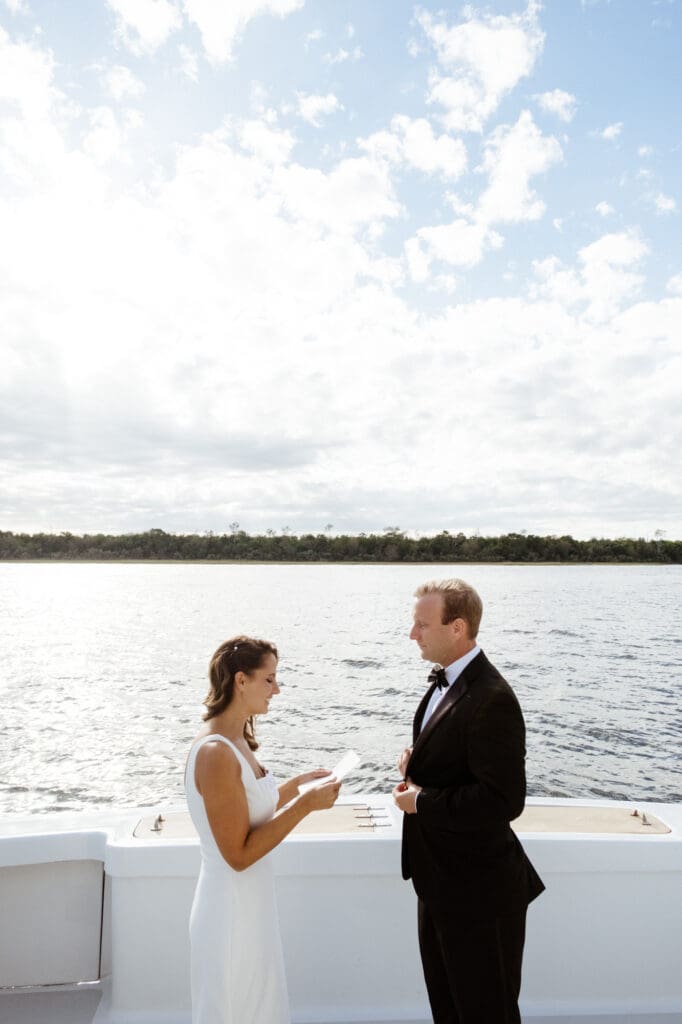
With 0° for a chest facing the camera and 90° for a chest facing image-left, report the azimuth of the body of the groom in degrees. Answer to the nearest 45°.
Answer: approximately 90°

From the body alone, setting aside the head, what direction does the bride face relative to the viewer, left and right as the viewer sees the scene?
facing to the right of the viewer

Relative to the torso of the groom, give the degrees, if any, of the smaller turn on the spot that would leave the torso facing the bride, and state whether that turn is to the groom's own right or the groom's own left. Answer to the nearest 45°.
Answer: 0° — they already face them

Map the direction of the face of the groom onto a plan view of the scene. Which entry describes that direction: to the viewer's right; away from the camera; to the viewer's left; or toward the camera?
to the viewer's left

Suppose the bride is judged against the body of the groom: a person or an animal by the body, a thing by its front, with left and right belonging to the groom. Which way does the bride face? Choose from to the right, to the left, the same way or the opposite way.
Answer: the opposite way

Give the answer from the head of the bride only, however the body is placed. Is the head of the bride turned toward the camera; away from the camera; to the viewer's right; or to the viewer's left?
to the viewer's right

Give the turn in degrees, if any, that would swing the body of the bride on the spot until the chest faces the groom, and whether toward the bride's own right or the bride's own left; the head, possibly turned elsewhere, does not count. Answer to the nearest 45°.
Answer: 0° — they already face them

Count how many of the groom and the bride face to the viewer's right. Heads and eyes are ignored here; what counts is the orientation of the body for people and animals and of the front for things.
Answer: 1
